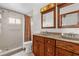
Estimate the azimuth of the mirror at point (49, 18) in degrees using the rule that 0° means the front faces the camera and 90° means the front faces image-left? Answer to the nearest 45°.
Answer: approximately 45°

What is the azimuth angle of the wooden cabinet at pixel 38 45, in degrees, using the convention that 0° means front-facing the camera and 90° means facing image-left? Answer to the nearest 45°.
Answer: approximately 45°

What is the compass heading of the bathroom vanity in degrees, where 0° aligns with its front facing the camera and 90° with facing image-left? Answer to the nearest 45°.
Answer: approximately 45°

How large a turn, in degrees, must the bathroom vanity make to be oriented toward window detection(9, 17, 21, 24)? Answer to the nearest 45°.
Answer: approximately 45° to its right
